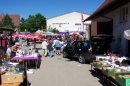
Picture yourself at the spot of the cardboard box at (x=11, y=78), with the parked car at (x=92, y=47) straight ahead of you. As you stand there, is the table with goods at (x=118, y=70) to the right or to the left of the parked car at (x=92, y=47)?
right

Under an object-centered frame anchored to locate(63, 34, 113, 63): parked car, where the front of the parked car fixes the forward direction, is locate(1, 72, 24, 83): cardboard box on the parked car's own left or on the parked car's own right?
on the parked car's own left
